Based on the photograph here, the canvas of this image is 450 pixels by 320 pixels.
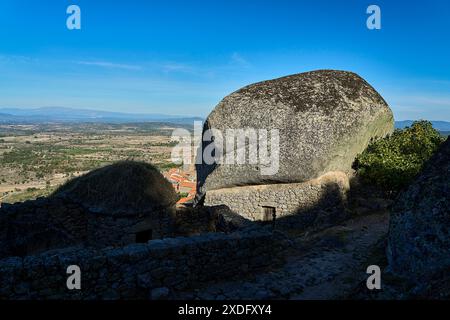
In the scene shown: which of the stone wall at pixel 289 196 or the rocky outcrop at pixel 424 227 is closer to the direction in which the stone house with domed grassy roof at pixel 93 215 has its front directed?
the rocky outcrop

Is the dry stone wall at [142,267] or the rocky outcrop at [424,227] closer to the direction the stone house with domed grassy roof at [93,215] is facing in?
the dry stone wall

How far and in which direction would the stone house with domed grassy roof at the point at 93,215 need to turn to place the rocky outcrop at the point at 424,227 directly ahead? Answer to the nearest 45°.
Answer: approximately 45° to its left

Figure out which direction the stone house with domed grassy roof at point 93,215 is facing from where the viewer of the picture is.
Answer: facing the viewer

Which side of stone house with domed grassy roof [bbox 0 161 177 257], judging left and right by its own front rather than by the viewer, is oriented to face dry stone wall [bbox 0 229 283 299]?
front

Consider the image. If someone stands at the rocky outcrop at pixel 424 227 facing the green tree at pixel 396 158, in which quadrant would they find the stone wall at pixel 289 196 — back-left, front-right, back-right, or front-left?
front-left

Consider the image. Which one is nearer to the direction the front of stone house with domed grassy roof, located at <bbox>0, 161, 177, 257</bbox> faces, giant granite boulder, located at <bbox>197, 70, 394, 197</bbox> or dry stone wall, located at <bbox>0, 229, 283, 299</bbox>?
the dry stone wall

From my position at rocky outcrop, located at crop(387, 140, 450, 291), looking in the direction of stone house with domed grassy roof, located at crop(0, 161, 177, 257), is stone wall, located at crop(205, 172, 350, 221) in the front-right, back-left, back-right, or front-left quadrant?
front-right

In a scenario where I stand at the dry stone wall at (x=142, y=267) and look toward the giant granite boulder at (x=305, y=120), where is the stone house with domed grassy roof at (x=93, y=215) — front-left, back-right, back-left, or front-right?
front-left

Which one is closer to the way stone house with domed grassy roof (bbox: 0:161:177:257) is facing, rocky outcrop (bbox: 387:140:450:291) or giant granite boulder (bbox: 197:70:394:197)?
the rocky outcrop

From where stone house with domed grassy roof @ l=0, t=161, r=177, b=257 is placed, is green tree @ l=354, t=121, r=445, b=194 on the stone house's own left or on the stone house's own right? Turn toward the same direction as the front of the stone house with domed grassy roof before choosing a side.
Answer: on the stone house's own left

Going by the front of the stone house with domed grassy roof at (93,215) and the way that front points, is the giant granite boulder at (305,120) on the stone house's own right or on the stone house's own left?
on the stone house's own left

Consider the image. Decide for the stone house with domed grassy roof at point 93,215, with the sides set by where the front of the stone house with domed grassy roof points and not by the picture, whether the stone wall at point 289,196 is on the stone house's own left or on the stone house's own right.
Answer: on the stone house's own left
